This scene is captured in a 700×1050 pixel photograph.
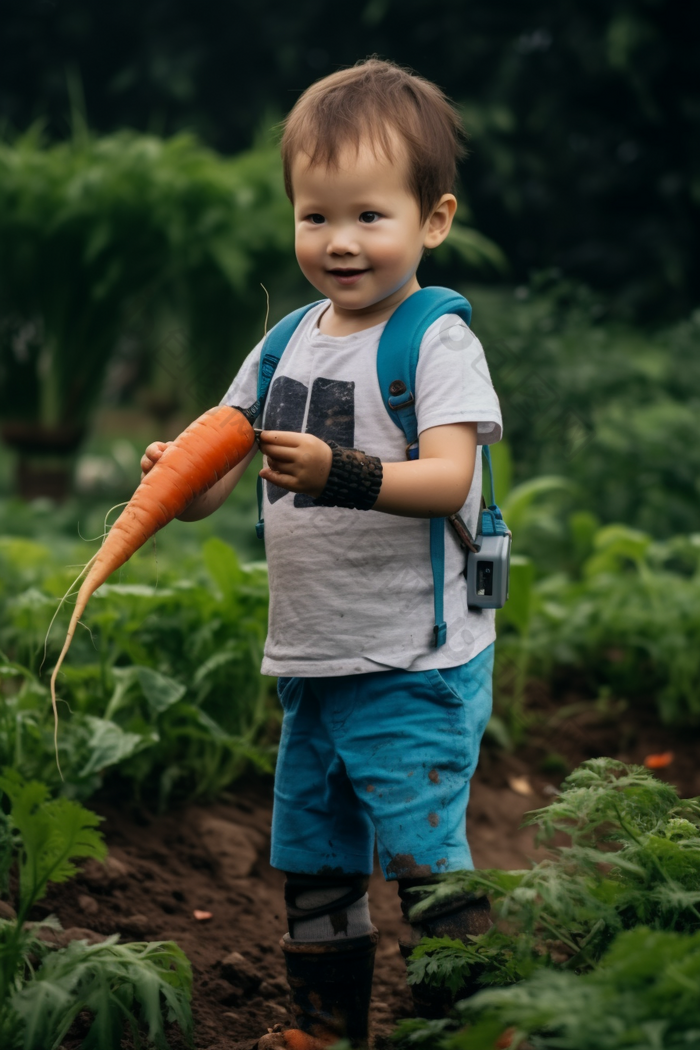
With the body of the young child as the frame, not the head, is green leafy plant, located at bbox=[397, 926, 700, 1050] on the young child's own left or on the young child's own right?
on the young child's own left

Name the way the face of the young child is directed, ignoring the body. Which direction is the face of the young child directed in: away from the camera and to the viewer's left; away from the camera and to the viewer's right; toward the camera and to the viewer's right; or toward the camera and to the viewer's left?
toward the camera and to the viewer's left

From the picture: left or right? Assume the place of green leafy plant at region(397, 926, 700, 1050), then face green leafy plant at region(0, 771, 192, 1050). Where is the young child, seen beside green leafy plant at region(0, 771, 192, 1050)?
right

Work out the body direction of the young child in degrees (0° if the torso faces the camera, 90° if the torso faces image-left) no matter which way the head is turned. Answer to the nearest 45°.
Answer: approximately 45°
